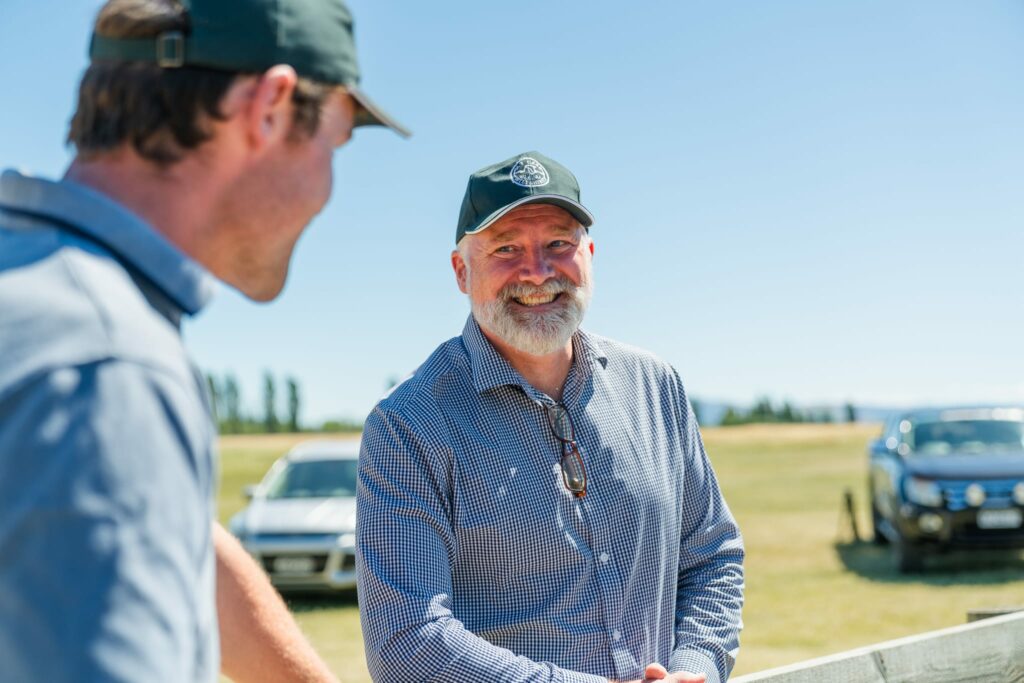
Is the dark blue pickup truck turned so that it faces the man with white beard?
yes

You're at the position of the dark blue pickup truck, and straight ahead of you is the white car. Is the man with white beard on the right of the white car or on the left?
left

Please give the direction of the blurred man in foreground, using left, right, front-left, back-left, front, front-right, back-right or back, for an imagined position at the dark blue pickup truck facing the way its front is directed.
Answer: front

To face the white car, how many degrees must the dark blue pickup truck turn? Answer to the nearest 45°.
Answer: approximately 45° to its right

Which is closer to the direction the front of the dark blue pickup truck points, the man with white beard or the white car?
the man with white beard

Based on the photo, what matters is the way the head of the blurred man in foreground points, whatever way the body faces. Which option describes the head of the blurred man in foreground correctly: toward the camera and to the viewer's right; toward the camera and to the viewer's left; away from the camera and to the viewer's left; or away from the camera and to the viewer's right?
away from the camera and to the viewer's right

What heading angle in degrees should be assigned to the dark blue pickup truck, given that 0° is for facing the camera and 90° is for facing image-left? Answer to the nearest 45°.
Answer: approximately 0°

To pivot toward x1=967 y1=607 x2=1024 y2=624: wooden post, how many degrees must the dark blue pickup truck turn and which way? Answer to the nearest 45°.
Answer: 0° — it already faces it
